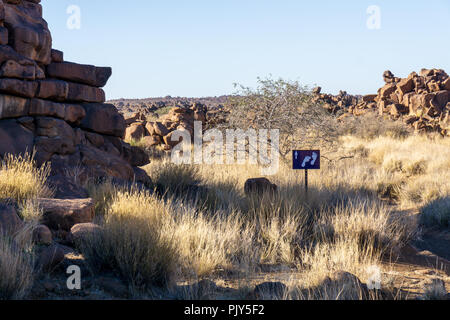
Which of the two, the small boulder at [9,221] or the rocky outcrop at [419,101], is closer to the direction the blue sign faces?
the small boulder

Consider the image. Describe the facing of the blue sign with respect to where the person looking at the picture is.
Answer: facing the viewer

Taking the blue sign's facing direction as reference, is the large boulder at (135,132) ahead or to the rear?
to the rear

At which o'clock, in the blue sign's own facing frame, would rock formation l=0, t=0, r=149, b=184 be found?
The rock formation is roughly at 3 o'clock from the blue sign.

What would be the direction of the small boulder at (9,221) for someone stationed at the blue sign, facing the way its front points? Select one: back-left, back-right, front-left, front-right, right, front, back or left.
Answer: front-right

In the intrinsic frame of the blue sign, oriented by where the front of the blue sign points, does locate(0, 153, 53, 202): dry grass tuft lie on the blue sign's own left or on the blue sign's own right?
on the blue sign's own right

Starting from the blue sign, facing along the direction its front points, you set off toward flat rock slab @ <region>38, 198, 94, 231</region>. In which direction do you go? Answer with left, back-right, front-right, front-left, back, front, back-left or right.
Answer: front-right

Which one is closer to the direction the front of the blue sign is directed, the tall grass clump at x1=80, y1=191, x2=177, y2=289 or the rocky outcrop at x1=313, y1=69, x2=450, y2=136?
the tall grass clump

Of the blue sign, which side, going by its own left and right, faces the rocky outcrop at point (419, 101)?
back

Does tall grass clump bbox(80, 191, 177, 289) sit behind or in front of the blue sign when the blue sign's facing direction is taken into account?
in front

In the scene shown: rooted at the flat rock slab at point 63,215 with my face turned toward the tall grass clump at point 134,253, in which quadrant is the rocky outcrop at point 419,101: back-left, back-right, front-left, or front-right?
back-left

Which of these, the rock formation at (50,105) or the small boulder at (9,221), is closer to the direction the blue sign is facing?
the small boulder
